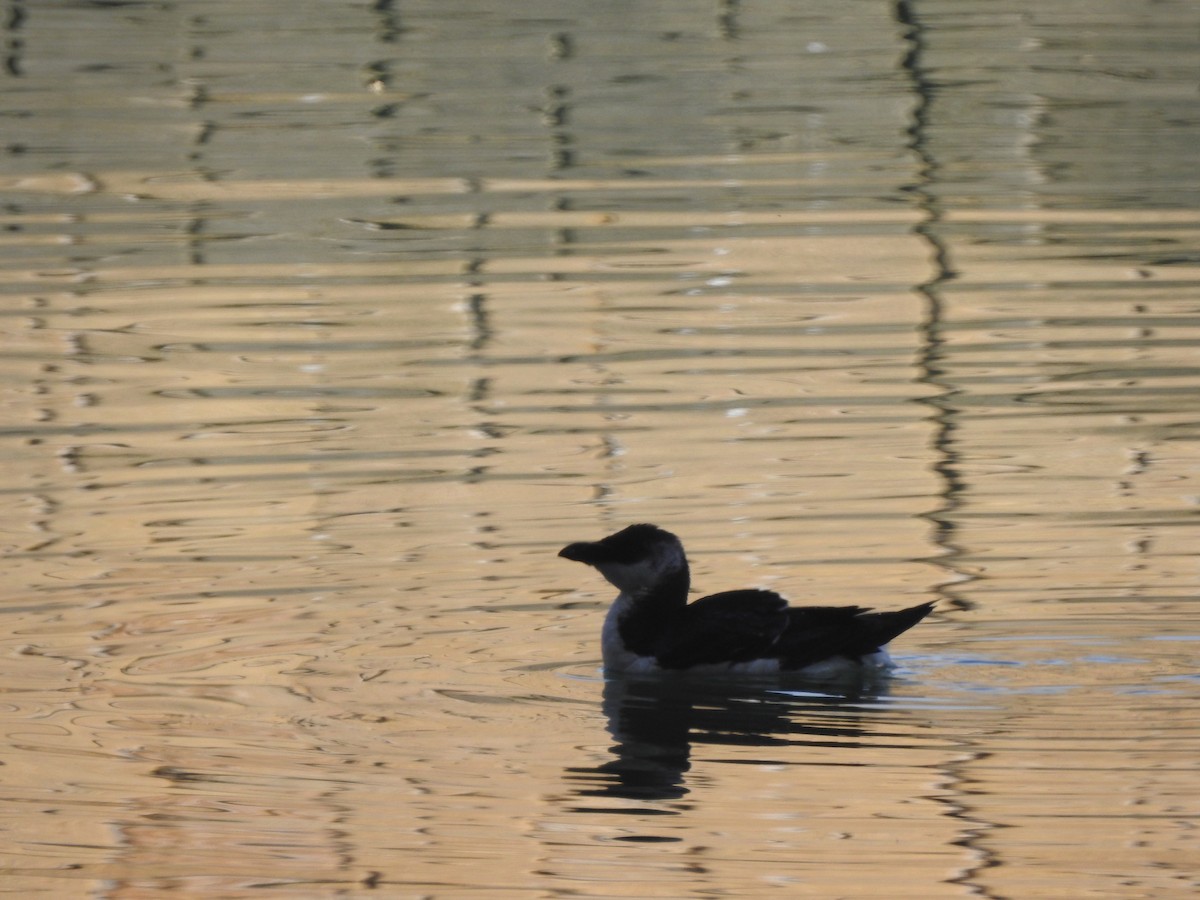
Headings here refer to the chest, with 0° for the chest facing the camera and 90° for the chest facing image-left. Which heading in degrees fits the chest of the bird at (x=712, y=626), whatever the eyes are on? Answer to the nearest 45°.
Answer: approximately 90°
